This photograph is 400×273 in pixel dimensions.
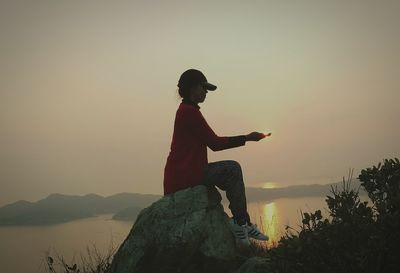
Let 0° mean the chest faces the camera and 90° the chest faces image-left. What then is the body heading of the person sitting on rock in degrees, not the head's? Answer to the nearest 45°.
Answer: approximately 270°

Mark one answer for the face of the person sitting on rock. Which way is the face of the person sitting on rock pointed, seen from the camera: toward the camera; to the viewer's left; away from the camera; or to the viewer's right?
to the viewer's right

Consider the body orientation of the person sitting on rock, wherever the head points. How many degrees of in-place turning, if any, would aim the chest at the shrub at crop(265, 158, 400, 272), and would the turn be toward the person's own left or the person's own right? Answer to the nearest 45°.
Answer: approximately 45° to the person's own right
